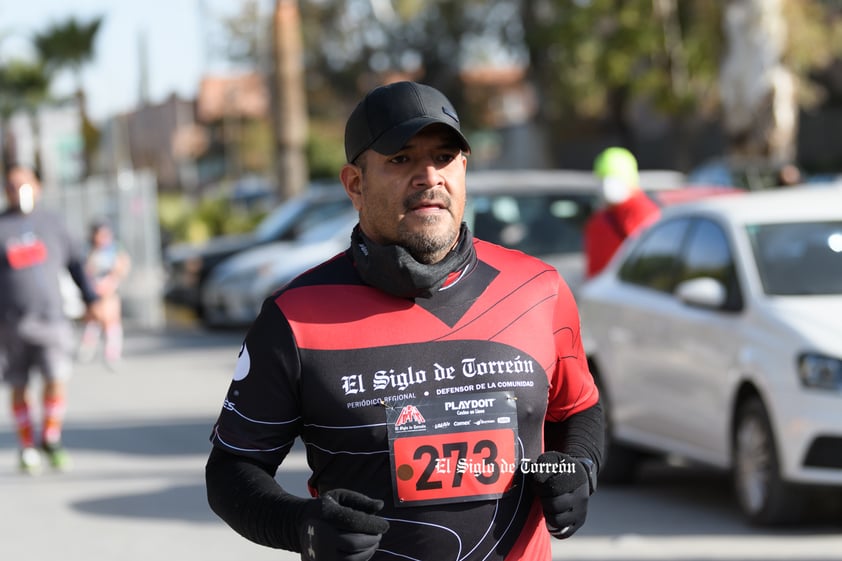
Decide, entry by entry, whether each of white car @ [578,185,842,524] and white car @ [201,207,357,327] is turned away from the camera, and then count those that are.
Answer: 0

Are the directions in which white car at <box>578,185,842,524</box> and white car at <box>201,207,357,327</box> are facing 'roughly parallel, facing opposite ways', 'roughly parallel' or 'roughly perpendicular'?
roughly perpendicular

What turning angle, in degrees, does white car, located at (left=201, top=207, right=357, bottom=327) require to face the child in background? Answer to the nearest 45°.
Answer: approximately 45° to its right

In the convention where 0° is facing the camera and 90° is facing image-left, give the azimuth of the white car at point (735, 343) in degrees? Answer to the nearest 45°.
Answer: approximately 315°

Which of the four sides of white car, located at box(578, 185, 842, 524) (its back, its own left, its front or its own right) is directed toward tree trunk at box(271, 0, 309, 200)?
back

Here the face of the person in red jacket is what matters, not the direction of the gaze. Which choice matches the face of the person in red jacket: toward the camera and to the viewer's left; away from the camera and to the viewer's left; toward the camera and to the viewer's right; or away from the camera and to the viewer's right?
toward the camera and to the viewer's left

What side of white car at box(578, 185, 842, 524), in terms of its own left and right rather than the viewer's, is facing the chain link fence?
back

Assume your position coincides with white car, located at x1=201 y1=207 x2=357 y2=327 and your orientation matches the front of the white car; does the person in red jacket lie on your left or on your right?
on your left

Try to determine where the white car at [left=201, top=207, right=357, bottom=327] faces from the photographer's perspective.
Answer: facing the viewer and to the left of the viewer

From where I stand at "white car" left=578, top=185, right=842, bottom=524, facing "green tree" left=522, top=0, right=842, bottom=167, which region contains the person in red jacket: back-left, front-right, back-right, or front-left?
front-left

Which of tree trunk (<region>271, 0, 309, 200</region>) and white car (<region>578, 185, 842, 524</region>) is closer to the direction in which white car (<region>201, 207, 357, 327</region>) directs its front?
the white car

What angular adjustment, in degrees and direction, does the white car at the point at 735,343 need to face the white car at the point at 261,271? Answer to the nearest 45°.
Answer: approximately 180°
